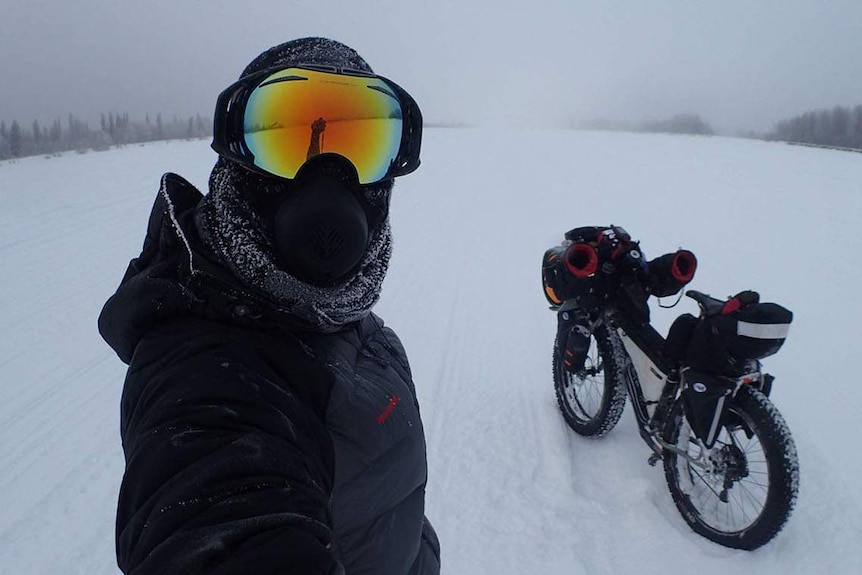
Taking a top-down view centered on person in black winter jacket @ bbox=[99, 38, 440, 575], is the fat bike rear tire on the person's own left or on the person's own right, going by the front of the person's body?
on the person's own left

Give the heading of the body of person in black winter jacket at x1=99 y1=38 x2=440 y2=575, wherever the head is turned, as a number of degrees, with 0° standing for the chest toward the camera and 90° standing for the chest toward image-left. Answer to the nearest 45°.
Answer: approximately 315°

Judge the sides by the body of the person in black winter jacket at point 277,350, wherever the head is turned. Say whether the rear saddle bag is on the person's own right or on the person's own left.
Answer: on the person's own left
